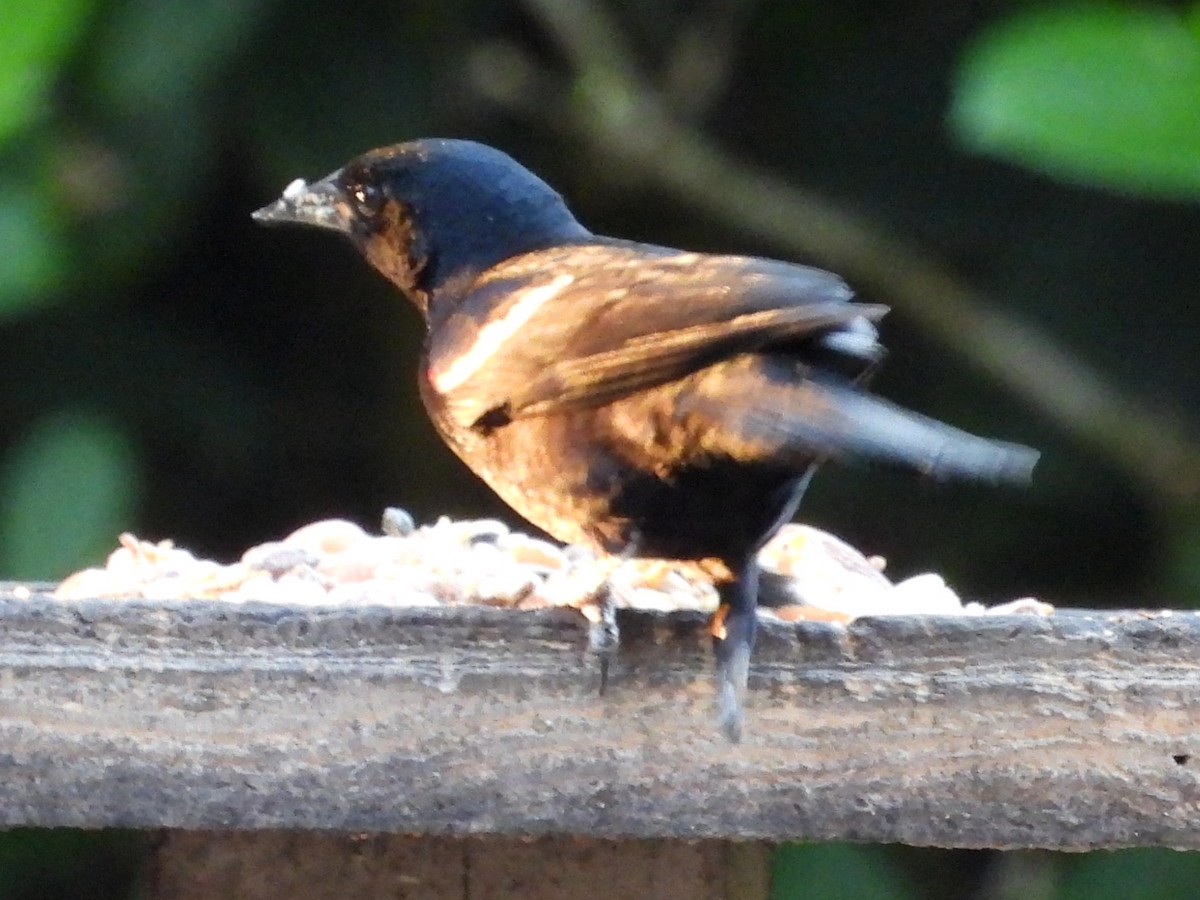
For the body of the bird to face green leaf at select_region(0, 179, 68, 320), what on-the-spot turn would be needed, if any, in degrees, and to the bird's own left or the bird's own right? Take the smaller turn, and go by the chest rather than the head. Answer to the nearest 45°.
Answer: approximately 45° to the bird's own right

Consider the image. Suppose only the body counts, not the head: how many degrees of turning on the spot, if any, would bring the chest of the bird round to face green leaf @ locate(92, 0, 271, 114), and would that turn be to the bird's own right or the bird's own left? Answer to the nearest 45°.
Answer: approximately 45° to the bird's own right

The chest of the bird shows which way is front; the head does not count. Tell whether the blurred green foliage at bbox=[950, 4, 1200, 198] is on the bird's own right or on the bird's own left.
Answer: on the bird's own right

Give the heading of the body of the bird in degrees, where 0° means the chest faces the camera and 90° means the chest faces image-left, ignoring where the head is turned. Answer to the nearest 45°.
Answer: approximately 90°
